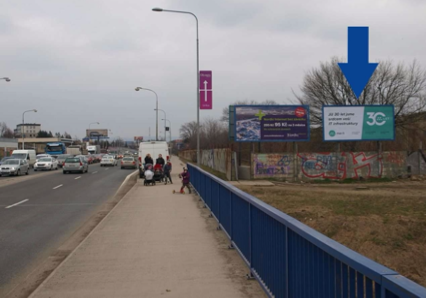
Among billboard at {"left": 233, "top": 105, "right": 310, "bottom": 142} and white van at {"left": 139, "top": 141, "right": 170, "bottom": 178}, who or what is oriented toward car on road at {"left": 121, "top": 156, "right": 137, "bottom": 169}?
the white van

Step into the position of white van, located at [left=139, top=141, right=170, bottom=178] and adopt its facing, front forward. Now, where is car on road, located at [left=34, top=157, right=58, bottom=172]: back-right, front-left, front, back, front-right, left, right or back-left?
front-left

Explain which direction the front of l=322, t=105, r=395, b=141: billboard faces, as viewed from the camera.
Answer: facing the viewer

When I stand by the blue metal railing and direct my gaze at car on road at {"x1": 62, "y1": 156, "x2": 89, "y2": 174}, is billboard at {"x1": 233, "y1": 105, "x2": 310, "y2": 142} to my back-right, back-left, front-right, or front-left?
front-right

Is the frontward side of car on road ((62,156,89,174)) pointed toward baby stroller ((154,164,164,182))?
no

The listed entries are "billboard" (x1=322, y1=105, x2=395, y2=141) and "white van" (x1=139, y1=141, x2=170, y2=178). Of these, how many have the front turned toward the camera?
1

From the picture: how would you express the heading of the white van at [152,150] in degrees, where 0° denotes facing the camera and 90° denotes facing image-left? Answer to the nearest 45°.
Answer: approximately 180°

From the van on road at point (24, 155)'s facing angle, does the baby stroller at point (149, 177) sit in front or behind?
in front

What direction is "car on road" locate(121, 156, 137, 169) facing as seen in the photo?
away from the camera

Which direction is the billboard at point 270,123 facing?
toward the camera

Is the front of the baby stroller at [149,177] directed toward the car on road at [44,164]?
no

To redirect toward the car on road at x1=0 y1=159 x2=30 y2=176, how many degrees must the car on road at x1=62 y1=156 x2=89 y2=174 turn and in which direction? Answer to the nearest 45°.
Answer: approximately 90° to its left

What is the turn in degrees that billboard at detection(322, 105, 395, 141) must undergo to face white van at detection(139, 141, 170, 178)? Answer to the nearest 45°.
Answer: approximately 90° to its right

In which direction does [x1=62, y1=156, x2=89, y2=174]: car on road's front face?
away from the camera

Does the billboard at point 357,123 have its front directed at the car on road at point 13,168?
no
